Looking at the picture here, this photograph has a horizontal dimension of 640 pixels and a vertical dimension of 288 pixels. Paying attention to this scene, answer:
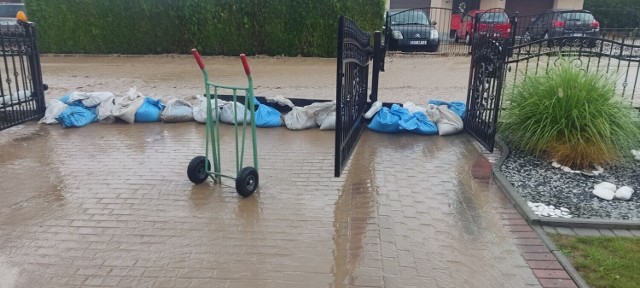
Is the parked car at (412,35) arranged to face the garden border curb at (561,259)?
yes

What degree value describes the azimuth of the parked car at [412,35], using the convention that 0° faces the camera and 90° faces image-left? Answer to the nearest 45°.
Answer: approximately 0°

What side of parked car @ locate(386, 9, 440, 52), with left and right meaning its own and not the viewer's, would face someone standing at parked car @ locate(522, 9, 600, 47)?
left

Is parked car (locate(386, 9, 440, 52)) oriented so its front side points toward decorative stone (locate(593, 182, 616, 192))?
yes

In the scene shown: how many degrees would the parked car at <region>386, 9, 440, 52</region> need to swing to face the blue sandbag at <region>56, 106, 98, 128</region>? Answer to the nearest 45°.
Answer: approximately 45° to its right
